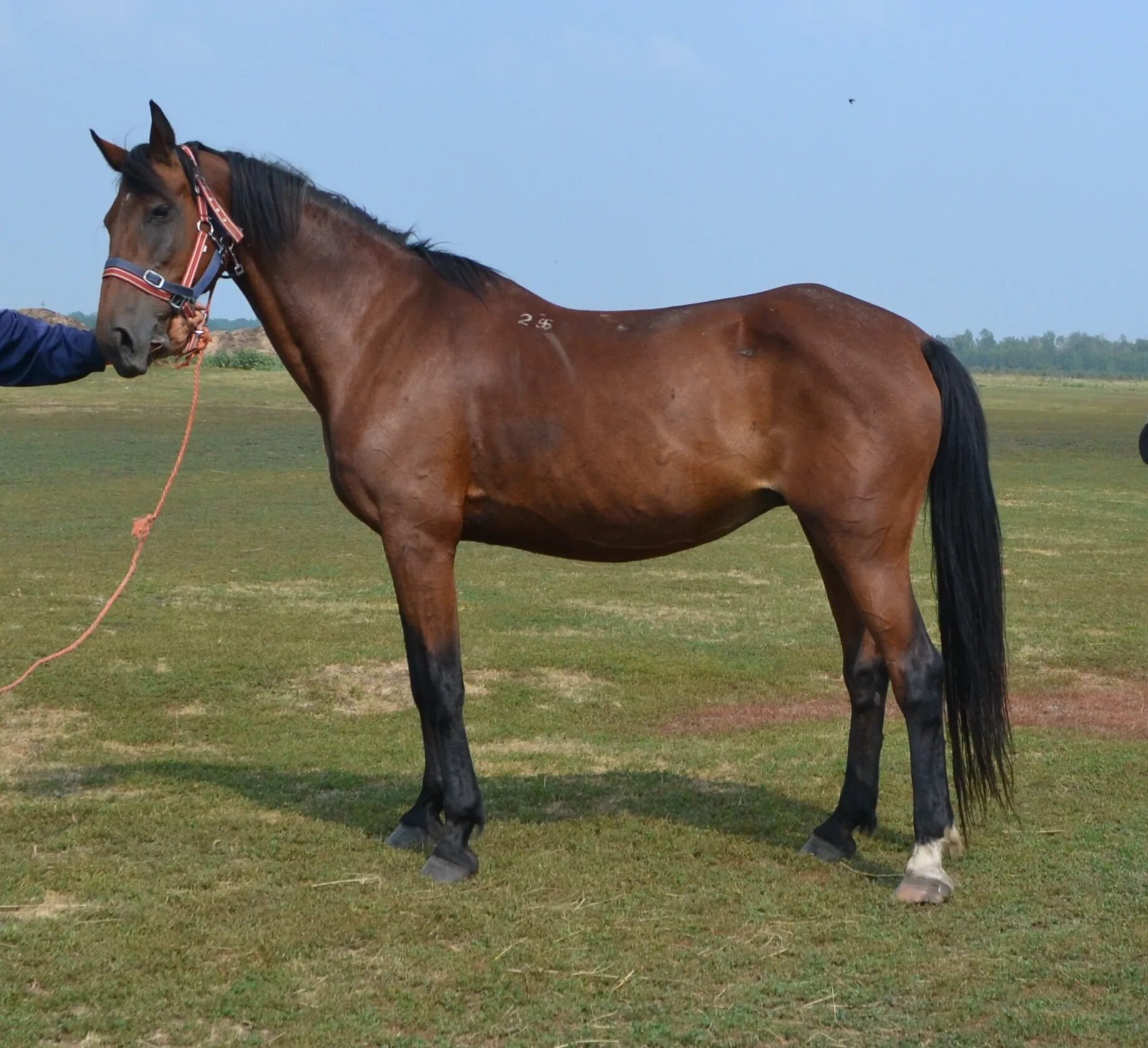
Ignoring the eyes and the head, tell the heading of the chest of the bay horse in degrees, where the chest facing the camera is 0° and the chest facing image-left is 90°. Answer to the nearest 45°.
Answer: approximately 90°
